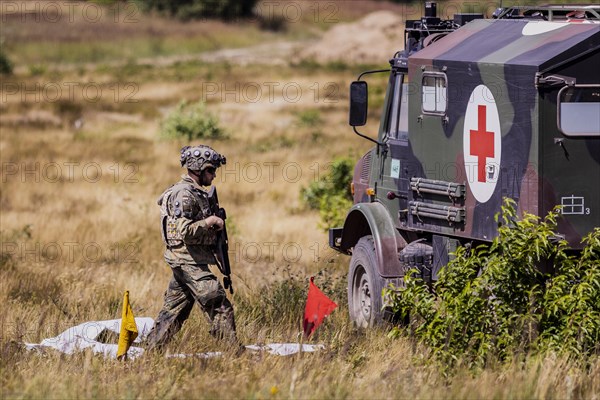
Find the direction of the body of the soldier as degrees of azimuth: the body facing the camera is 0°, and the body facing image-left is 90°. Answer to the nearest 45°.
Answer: approximately 270°

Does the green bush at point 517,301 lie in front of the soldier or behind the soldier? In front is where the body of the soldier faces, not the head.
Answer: in front

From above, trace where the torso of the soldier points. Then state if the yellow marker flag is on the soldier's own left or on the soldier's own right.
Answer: on the soldier's own right

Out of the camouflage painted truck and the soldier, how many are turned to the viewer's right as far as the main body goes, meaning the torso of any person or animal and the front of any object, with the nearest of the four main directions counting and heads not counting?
1

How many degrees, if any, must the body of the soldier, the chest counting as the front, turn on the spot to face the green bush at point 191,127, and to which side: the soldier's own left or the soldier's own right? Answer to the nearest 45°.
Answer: approximately 90° to the soldier's own left

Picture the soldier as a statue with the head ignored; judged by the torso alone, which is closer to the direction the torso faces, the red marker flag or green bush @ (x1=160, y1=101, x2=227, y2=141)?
the red marker flag

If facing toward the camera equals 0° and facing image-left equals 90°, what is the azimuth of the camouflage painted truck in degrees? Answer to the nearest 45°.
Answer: approximately 135°

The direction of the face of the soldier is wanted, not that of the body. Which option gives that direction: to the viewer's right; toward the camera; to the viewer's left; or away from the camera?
to the viewer's right

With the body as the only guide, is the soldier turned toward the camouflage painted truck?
yes

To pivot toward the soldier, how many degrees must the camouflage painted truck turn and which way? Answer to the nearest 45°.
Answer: approximately 45° to its left
